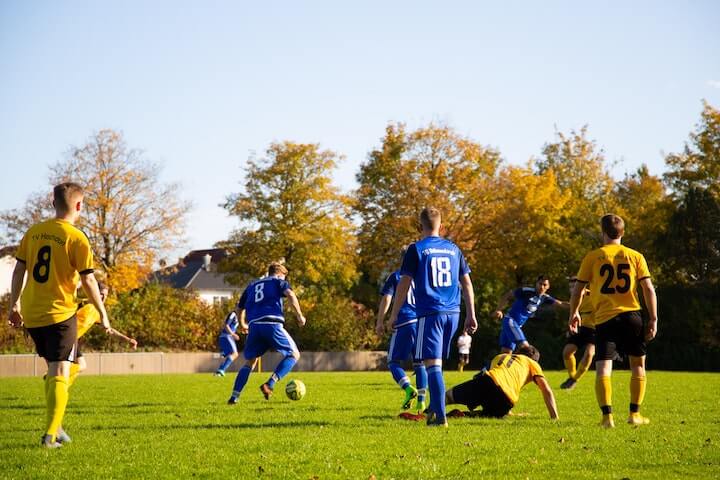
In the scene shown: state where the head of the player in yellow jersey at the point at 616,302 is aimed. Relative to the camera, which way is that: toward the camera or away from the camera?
away from the camera

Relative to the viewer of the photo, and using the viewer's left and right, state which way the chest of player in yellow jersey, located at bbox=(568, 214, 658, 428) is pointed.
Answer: facing away from the viewer

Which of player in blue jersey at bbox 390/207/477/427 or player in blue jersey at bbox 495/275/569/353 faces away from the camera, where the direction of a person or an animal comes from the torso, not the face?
player in blue jersey at bbox 390/207/477/427

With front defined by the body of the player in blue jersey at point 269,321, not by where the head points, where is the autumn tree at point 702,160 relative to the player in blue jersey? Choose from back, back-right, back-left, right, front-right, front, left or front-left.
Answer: front

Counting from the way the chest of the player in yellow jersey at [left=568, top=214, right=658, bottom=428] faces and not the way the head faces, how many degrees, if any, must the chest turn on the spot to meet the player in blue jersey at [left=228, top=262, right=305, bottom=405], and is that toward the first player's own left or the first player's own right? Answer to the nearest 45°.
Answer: approximately 45° to the first player's own left

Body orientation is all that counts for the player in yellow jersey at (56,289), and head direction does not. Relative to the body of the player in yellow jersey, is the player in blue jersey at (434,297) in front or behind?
in front

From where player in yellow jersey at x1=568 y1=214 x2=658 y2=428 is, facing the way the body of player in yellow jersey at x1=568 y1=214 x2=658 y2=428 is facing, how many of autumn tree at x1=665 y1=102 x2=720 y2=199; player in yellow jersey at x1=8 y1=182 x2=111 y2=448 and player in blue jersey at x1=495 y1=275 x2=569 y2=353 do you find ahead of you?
2

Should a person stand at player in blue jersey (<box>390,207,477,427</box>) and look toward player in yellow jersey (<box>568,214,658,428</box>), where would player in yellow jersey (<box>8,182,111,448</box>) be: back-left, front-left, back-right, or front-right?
back-right

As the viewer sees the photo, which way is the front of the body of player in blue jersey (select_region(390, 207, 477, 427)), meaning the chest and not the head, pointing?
away from the camera

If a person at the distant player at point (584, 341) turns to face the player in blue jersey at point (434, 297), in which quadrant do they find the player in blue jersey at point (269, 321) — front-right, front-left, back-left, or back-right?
front-right

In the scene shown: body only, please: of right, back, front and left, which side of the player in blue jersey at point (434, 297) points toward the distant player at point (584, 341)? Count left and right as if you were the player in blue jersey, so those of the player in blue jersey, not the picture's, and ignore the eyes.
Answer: front

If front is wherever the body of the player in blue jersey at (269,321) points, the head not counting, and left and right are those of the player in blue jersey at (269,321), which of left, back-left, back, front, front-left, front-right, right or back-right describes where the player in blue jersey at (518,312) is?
front

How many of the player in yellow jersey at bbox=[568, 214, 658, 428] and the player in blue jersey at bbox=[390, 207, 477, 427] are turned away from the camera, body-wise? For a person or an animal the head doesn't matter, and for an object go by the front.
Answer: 2

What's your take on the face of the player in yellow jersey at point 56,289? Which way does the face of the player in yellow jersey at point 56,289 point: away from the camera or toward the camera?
away from the camera

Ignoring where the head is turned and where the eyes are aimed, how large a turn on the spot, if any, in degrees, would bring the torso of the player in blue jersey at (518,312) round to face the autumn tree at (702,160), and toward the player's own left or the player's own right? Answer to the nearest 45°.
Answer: approximately 135° to the player's own left

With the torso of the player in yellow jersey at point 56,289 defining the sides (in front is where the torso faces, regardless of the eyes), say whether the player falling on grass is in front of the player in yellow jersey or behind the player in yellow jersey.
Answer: in front
